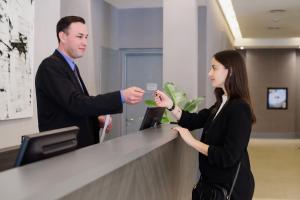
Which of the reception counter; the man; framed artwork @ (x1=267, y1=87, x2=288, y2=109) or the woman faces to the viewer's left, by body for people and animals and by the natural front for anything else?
the woman

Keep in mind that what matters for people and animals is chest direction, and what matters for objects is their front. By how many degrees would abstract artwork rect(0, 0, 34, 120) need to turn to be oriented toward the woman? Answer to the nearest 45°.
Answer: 0° — it already faces them

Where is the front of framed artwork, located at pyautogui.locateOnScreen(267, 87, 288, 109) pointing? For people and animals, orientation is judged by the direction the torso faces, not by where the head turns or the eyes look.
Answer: toward the camera

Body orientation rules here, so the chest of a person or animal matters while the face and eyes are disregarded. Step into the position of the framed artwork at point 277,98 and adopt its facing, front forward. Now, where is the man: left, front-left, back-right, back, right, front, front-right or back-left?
front

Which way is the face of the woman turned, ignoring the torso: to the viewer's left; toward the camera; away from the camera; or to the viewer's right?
to the viewer's left

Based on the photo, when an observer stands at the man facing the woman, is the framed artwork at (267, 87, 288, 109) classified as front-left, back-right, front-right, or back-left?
front-left

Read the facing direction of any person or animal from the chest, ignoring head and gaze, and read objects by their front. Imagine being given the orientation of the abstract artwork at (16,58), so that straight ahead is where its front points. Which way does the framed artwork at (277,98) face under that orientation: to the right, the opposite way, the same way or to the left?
to the right

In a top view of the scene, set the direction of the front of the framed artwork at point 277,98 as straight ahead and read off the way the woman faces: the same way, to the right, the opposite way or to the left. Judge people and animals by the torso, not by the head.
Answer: to the right

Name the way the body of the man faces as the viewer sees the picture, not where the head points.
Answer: to the viewer's right

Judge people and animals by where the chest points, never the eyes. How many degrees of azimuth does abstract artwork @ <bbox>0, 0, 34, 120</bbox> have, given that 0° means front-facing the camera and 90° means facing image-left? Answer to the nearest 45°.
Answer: approximately 315°

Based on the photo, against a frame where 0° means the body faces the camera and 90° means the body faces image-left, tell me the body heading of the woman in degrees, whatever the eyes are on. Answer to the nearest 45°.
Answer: approximately 90°

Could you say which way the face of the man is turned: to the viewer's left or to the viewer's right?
to the viewer's right

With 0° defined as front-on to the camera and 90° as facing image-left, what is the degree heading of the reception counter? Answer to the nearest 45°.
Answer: approximately 315°

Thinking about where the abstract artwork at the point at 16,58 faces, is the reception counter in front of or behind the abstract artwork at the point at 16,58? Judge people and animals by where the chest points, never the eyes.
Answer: in front
